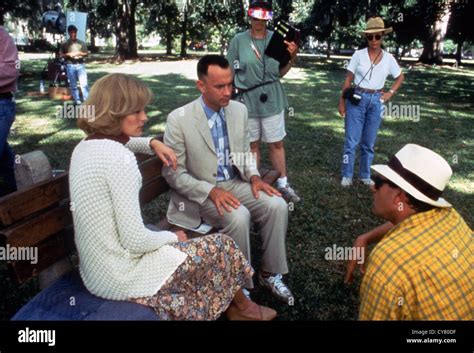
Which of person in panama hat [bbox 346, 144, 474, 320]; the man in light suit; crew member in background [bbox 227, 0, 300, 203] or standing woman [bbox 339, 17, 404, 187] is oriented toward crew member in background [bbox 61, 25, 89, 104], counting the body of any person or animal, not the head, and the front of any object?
the person in panama hat

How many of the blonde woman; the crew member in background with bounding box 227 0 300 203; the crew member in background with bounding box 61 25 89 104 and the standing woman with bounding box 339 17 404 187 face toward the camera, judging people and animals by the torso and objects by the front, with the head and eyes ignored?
3

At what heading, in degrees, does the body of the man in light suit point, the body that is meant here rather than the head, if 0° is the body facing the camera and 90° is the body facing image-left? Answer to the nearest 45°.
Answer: approximately 315°

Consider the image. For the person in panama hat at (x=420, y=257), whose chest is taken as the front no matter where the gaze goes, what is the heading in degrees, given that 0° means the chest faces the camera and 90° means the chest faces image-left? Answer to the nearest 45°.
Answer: approximately 135°

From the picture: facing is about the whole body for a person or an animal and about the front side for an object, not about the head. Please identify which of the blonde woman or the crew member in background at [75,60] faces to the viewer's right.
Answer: the blonde woman

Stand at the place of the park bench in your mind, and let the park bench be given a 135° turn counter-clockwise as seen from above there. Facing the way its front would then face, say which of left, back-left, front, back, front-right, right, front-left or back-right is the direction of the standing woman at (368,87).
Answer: front-right

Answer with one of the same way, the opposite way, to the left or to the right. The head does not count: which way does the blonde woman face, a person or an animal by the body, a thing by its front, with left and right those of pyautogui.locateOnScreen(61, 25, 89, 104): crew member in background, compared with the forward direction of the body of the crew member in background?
to the left

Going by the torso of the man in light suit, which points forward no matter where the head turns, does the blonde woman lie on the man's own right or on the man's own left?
on the man's own right

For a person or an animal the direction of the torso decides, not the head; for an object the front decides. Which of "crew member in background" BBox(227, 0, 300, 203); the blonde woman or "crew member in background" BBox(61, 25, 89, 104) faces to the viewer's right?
the blonde woman

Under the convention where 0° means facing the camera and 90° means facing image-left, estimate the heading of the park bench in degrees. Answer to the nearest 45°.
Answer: approximately 315°

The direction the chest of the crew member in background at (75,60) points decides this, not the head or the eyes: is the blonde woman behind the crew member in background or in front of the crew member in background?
in front

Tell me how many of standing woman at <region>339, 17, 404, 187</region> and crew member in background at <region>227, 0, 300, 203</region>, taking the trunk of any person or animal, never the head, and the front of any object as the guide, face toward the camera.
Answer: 2

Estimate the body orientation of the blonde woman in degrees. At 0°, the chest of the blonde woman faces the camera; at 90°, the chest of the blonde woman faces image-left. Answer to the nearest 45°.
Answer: approximately 270°
